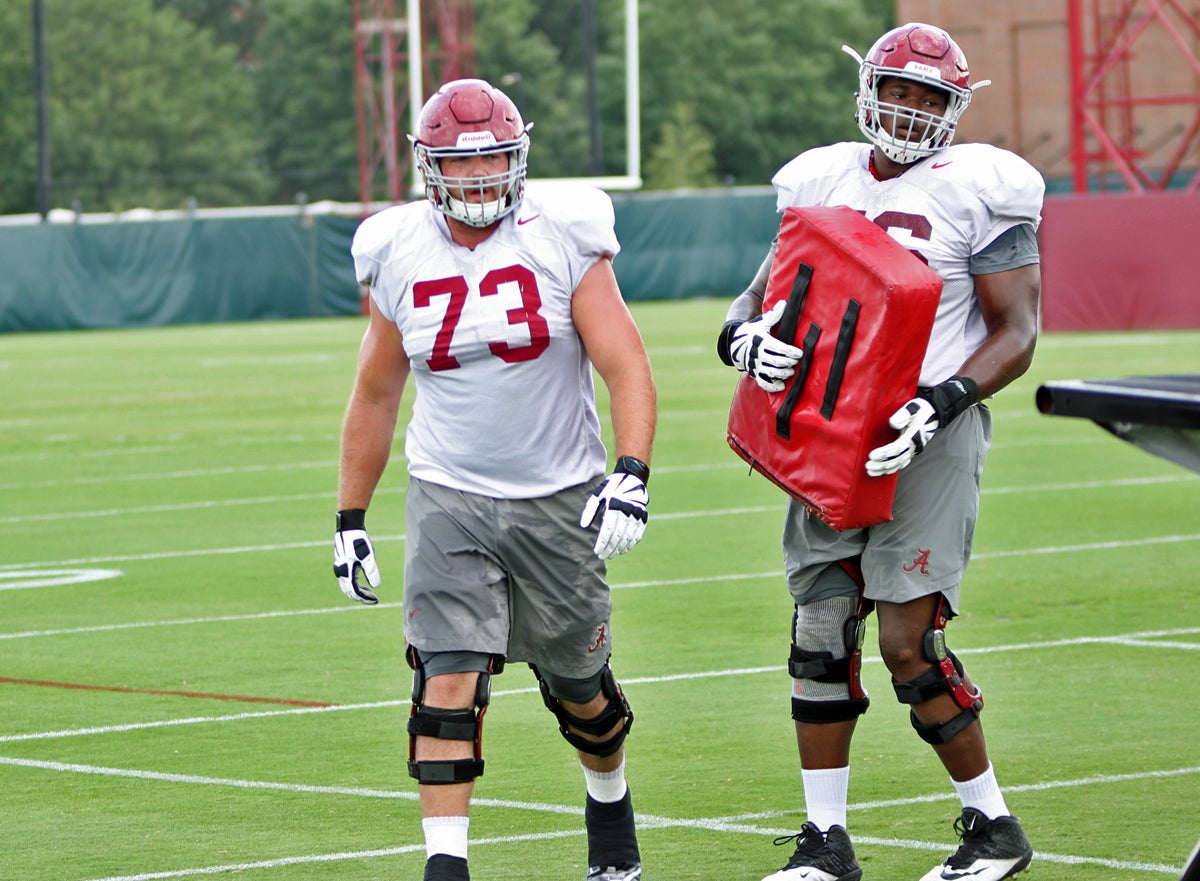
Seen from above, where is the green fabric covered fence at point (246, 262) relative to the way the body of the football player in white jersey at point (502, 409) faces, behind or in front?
behind

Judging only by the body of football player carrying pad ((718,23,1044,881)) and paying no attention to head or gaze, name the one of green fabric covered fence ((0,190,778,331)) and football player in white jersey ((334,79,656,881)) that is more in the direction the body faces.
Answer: the football player in white jersey

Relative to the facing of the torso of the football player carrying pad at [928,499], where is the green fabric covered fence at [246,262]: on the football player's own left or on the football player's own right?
on the football player's own right

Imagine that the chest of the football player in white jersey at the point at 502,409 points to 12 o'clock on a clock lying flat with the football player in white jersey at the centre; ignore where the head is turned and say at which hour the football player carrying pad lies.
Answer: The football player carrying pad is roughly at 9 o'clock from the football player in white jersey.

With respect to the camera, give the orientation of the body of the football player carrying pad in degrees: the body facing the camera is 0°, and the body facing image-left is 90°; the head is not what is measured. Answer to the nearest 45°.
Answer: approximately 45°

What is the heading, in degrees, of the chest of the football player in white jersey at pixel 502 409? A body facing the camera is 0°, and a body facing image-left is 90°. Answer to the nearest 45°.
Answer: approximately 0°
